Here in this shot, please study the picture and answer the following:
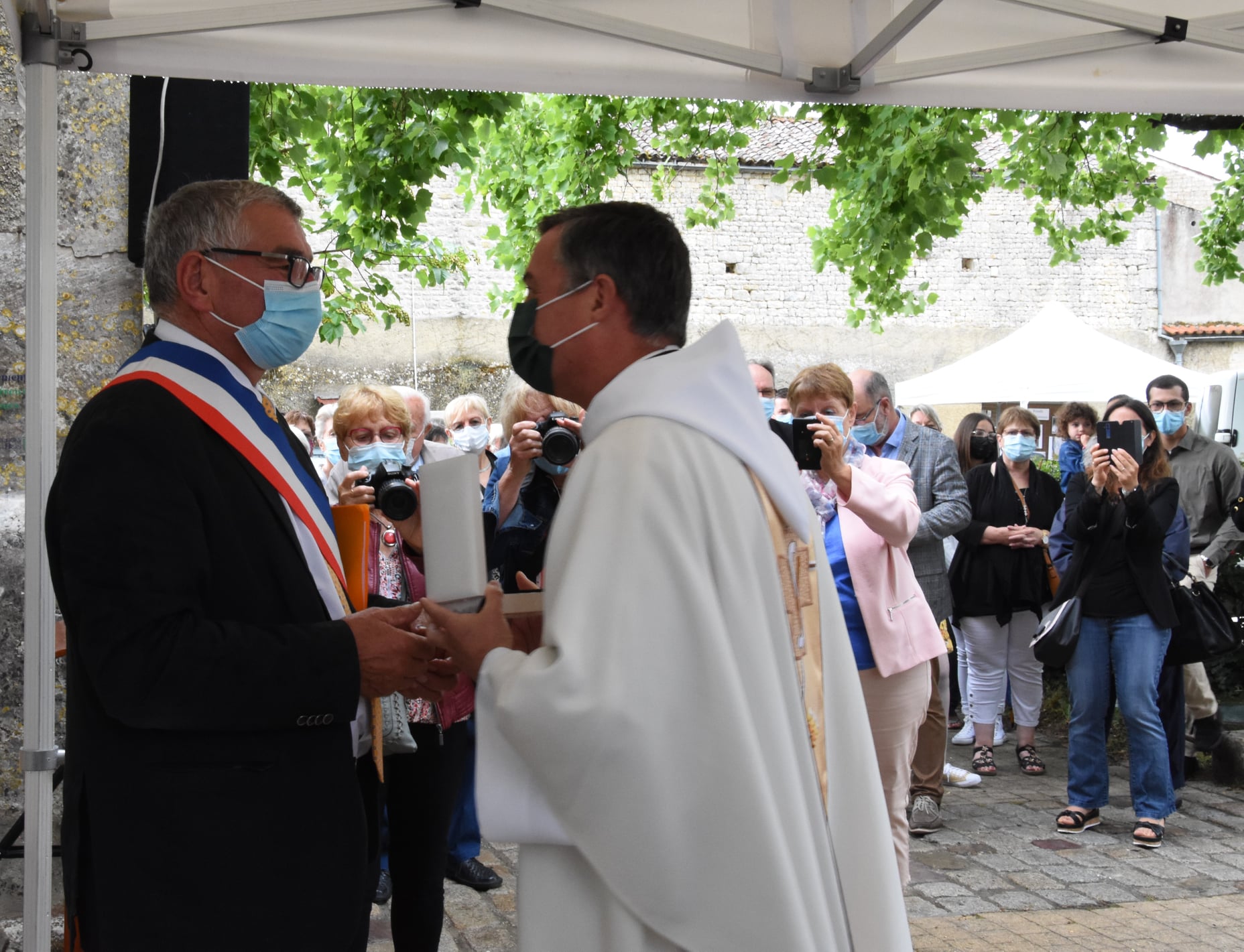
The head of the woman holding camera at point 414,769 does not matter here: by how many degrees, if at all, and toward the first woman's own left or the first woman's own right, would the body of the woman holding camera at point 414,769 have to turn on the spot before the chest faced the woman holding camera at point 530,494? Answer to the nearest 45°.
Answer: approximately 135° to the first woman's own left

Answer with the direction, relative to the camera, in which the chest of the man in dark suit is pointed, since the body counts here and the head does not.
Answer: to the viewer's right

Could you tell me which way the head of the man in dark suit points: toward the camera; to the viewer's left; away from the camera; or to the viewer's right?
to the viewer's right

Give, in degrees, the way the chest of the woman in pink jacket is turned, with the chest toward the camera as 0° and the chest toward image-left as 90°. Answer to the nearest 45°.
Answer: approximately 45°

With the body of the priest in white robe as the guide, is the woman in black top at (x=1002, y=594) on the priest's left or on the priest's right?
on the priest's right

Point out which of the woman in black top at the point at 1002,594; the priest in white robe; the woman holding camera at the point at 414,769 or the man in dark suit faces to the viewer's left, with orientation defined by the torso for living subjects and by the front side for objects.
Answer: the priest in white robe

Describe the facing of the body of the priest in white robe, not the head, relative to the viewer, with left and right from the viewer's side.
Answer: facing to the left of the viewer

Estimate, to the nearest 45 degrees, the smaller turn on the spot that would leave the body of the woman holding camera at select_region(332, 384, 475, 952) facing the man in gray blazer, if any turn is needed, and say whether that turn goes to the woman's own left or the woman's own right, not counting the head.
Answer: approximately 135° to the woman's own left
